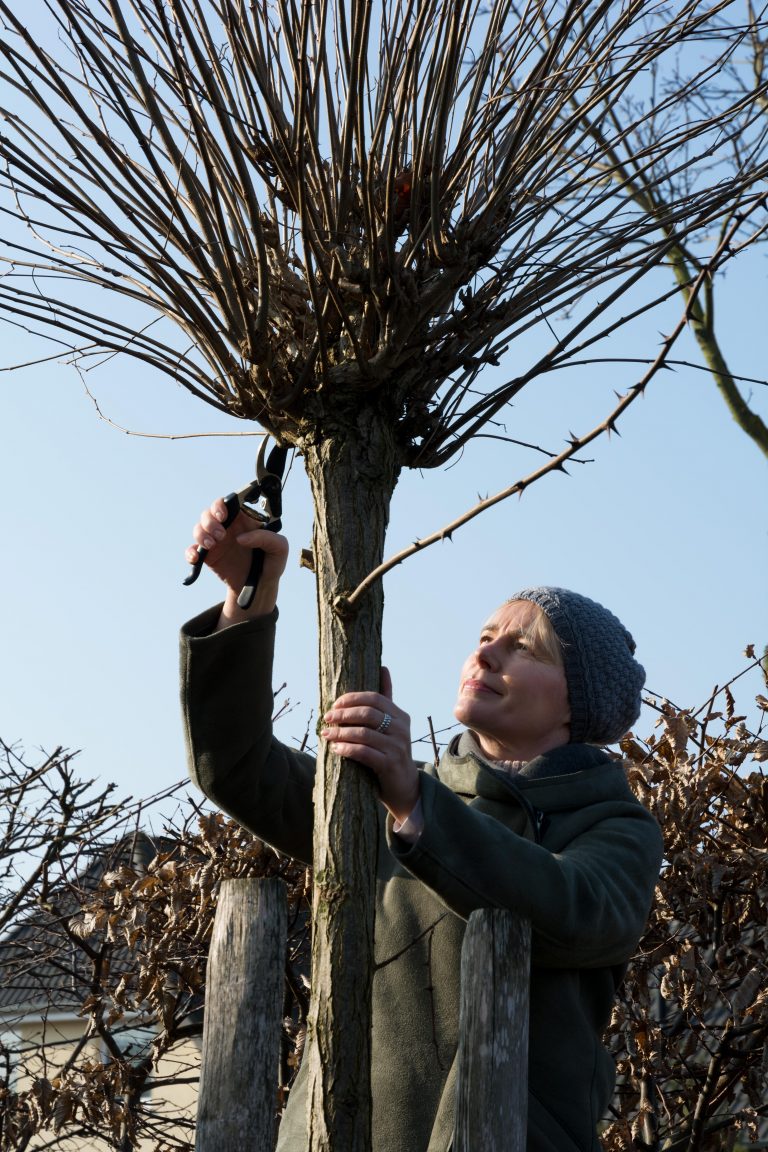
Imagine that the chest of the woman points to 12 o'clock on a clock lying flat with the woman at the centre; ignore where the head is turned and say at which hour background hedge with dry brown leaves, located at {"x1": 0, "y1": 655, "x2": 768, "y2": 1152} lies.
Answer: The background hedge with dry brown leaves is roughly at 5 o'clock from the woman.

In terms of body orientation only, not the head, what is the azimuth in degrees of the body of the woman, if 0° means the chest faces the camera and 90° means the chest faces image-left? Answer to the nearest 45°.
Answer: approximately 45°
